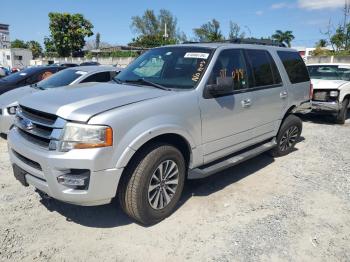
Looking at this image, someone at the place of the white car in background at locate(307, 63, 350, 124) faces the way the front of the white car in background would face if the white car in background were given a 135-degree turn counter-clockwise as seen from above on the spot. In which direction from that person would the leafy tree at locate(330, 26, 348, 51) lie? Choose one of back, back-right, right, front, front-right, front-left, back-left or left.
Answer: left

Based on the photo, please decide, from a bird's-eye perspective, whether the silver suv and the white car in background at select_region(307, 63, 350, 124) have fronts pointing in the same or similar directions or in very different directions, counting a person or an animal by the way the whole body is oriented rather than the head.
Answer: same or similar directions

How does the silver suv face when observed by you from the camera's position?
facing the viewer and to the left of the viewer

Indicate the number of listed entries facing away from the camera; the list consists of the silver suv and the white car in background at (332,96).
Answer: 0

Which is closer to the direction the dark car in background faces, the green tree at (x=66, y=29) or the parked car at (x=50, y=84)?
the parked car

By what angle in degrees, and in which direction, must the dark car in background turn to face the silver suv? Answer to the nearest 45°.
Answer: approximately 45° to its left

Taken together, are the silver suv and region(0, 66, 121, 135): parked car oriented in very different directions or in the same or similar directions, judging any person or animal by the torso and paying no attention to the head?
same or similar directions

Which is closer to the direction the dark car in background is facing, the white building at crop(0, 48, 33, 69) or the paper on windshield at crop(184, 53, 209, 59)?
the paper on windshield

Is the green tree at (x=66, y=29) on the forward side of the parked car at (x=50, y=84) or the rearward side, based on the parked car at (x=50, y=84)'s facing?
on the rearward side

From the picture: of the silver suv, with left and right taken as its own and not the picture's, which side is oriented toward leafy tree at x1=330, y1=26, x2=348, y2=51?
back

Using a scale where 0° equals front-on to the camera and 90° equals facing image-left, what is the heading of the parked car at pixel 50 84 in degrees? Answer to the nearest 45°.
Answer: approximately 45°

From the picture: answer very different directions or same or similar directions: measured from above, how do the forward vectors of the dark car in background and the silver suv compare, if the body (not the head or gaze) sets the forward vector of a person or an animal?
same or similar directions

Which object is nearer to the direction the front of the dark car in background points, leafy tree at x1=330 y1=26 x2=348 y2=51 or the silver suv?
the silver suv

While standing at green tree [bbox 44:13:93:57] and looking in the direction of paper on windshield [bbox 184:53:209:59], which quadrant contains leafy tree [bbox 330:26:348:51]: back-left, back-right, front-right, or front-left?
front-left

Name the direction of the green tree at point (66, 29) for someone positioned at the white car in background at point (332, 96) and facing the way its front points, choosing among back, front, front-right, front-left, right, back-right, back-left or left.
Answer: right
